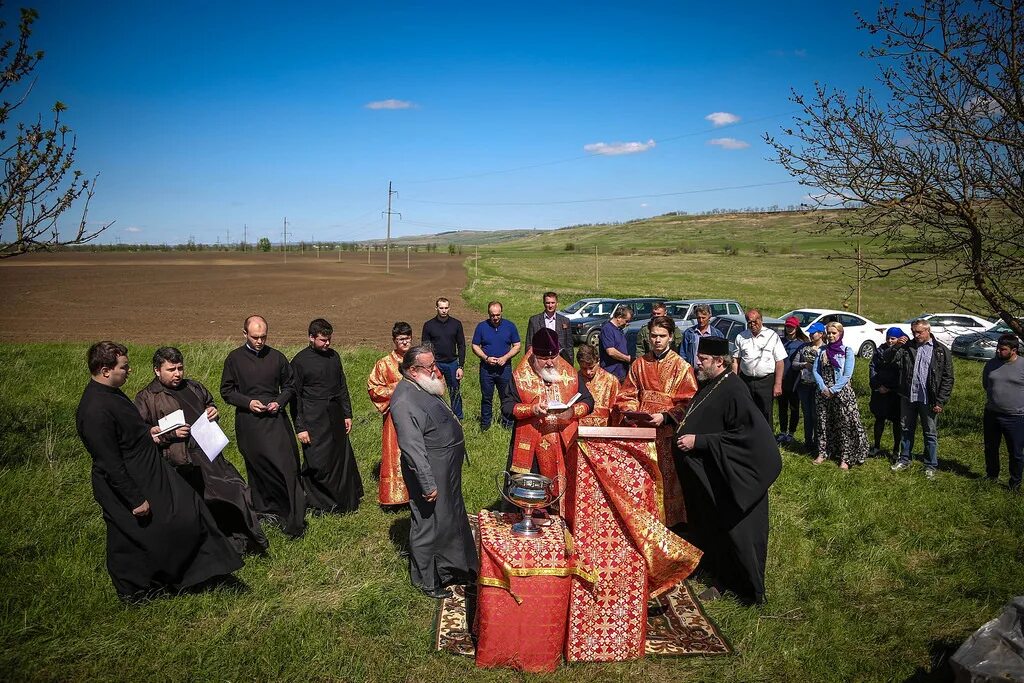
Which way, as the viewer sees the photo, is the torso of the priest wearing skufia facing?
to the viewer's left

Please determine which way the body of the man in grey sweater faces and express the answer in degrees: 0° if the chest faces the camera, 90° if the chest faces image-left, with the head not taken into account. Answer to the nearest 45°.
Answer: approximately 45°

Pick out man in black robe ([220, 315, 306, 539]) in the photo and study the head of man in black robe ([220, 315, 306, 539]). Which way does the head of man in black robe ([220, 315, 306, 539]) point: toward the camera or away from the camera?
toward the camera

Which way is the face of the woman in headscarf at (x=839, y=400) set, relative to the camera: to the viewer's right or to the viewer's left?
to the viewer's left

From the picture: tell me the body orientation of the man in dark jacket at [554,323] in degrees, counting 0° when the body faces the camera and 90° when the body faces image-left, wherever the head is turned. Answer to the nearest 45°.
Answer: approximately 0°

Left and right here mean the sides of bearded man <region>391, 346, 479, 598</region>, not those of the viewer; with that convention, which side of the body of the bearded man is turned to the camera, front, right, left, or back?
right

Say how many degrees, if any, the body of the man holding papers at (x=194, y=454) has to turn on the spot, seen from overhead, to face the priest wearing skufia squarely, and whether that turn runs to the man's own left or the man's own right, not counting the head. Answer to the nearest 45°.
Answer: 0° — they already face them

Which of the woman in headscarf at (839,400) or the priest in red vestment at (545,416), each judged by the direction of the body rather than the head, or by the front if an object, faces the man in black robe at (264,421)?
the woman in headscarf

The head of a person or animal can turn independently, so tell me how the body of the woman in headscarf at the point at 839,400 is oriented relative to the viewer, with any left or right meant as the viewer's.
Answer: facing the viewer and to the left of the viewer

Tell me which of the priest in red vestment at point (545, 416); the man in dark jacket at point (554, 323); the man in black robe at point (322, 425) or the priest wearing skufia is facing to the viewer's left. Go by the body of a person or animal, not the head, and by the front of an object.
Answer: the priest wearing skufia

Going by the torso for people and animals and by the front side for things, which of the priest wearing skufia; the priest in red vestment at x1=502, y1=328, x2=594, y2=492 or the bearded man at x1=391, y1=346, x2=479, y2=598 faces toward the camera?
the priest in red vestment

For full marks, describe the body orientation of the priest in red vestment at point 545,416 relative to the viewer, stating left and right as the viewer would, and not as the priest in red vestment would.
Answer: facing the viewer

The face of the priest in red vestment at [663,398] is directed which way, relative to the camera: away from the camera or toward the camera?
toward the camera
